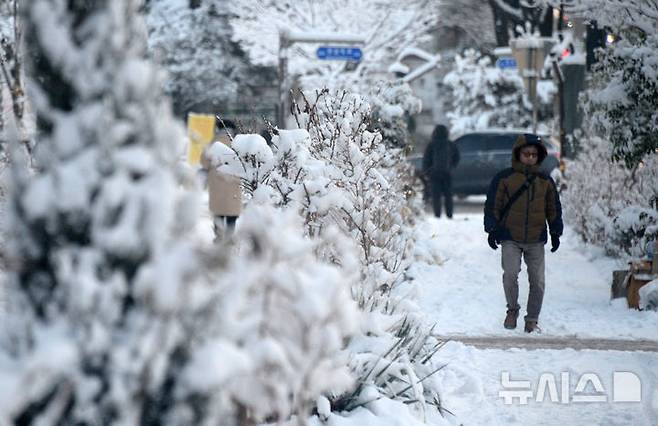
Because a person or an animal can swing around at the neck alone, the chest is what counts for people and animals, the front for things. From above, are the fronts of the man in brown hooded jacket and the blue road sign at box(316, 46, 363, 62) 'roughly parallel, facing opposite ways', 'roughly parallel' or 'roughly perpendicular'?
roughly parallel

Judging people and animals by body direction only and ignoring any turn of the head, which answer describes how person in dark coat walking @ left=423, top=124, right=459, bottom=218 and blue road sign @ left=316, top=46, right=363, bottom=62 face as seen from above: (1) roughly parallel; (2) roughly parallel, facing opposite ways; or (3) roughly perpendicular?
roughly parallel, facing opposite ways

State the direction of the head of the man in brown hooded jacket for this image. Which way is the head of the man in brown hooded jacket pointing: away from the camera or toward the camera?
toward the camera

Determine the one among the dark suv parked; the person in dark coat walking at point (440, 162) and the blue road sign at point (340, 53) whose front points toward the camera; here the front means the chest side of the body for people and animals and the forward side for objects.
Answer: the blue road sign

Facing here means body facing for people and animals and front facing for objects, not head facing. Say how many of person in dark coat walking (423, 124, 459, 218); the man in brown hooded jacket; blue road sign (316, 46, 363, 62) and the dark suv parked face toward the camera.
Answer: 2

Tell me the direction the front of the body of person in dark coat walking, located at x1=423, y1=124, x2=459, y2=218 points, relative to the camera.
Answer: away from the camera

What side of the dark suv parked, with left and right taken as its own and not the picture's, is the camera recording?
left

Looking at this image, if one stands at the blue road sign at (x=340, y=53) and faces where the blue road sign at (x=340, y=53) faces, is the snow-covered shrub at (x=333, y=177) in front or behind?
in front

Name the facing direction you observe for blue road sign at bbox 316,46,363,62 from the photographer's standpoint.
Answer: facing the viewer

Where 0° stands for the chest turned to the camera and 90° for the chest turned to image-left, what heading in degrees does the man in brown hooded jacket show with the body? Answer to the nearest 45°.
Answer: approximately 0°

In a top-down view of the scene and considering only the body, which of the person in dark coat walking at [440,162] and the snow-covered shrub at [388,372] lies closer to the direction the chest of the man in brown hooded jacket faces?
the snow-covered shrub

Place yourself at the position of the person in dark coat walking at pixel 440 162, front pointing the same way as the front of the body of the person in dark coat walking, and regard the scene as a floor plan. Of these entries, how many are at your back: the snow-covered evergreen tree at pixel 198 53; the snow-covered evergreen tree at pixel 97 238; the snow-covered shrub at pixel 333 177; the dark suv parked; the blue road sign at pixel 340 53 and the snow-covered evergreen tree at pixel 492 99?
2

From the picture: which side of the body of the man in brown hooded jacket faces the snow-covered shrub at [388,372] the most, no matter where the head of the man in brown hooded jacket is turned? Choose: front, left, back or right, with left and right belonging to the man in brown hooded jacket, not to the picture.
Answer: front

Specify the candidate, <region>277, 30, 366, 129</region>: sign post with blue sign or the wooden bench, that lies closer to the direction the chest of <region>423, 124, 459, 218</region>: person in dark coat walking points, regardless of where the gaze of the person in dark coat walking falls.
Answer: the sign post with blue sign

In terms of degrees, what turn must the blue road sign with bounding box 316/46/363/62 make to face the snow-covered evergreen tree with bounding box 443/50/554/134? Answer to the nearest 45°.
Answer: approximately 135° to its left

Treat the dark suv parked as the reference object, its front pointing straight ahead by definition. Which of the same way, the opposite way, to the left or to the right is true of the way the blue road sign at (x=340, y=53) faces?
to the left

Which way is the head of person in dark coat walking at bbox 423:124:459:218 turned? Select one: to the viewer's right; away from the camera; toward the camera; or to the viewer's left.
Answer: away from the camera
